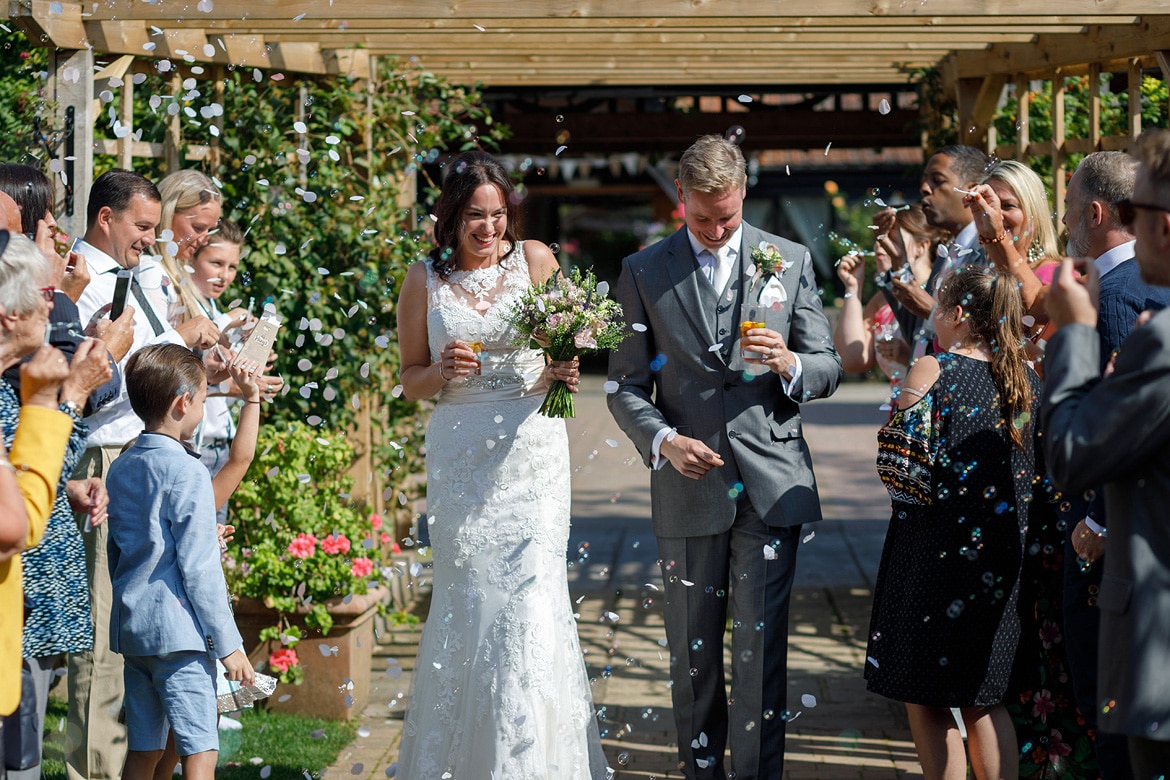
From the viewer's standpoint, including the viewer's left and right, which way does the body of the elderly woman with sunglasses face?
facing to the right of the viewer

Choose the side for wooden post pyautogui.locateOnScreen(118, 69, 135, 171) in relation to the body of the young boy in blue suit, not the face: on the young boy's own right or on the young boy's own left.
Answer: on the young boy's own left

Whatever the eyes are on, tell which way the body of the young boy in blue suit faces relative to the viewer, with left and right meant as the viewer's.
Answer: facing away from the viewer and to the right of the viewer

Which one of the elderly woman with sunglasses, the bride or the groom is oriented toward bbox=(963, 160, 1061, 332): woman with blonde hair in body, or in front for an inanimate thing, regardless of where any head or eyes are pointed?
the elderly woman with sunglasses

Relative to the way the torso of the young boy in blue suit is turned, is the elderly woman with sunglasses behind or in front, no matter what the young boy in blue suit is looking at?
behind

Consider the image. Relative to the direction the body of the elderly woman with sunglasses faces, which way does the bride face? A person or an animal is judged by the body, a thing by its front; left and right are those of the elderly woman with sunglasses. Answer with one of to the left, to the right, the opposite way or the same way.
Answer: to the right

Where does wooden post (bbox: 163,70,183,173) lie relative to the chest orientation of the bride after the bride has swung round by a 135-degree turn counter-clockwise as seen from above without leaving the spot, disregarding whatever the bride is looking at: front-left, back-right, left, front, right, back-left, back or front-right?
left

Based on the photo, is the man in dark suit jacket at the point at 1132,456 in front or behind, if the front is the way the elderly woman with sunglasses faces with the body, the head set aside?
in front

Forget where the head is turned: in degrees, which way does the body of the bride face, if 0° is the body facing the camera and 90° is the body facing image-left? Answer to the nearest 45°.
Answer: approximately 0°

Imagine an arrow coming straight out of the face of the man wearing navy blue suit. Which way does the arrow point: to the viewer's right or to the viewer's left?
to the viewer's left

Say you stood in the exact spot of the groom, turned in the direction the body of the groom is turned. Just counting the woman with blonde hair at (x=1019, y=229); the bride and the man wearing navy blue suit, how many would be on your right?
1

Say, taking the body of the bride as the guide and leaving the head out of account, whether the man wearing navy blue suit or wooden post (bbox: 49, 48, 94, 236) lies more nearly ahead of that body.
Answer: the man wearing navy blue suit

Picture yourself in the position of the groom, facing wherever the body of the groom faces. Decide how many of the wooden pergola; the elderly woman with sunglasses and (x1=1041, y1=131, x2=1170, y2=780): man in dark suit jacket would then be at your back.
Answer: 1

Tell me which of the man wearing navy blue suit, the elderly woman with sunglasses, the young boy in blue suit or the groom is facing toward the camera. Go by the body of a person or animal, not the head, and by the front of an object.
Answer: the groom

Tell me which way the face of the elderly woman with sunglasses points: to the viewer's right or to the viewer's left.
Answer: to the viewer's right

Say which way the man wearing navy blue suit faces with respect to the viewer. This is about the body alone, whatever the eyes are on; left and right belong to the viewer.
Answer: facing to the left of the viewer
